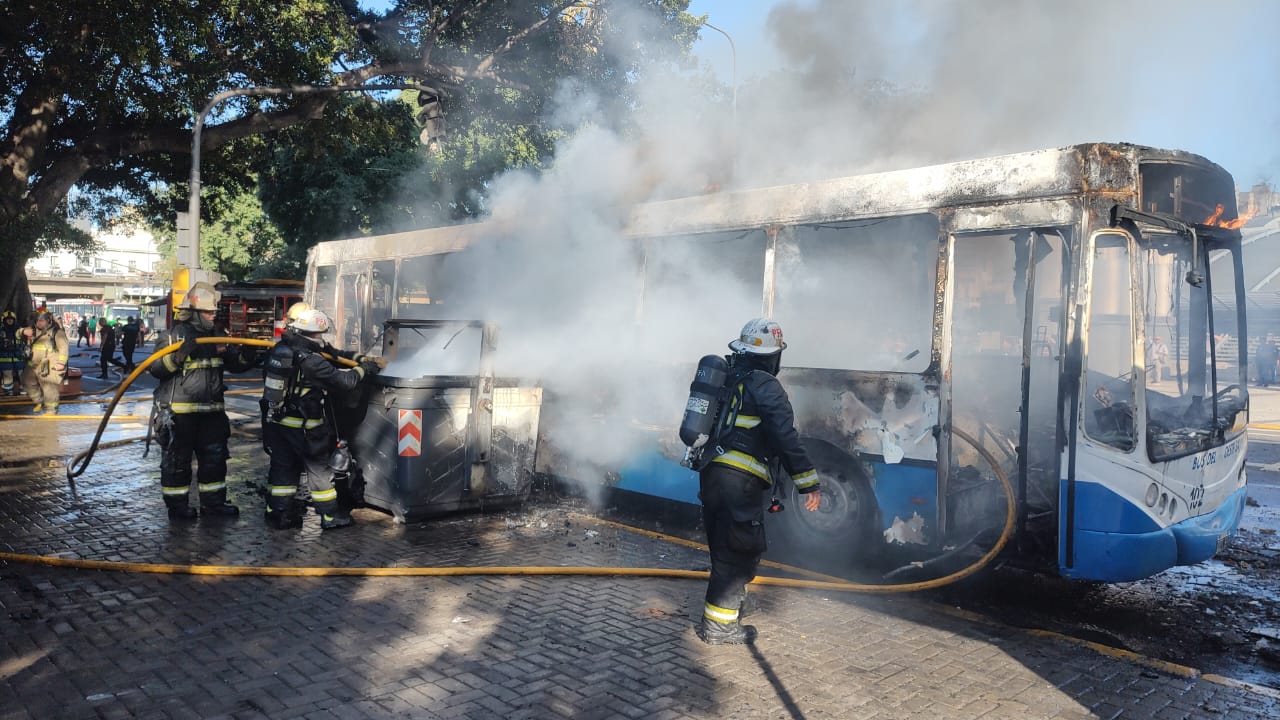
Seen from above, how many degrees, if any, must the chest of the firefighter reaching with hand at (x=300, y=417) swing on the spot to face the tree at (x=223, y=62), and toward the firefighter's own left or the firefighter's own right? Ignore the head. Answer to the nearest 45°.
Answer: approximately 45° to the firefighter's own left

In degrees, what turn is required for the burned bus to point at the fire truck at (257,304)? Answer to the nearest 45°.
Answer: approximately 180°

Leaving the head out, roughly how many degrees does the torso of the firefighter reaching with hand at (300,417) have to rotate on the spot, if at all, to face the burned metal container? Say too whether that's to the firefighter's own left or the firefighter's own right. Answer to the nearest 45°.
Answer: approximately 45° to the firefighter's own right

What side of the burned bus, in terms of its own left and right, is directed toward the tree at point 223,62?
back

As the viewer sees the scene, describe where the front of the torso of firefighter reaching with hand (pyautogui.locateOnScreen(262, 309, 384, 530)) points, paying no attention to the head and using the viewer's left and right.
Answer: facing away from the viewer and to the right of the viewer

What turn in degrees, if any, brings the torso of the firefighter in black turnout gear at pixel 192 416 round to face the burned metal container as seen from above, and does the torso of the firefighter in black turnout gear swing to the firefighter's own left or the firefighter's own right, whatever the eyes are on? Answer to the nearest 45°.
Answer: approximately 45° to the firefighter's own left

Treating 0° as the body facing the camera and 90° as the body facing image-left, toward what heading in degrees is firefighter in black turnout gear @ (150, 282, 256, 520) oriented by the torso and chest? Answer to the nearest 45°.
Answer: approximately 315°

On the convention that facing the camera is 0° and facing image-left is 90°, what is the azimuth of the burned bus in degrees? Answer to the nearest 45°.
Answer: approximately 315°

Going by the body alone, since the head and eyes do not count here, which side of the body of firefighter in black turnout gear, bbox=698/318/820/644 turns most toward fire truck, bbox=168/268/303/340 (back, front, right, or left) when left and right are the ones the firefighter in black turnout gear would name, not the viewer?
left

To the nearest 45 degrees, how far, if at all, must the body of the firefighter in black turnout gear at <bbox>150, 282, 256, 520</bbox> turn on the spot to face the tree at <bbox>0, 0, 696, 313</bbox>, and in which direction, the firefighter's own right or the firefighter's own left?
approximately 135° to the firefighter's own left

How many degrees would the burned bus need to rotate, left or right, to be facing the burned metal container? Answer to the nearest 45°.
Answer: approximately 135° to its right
